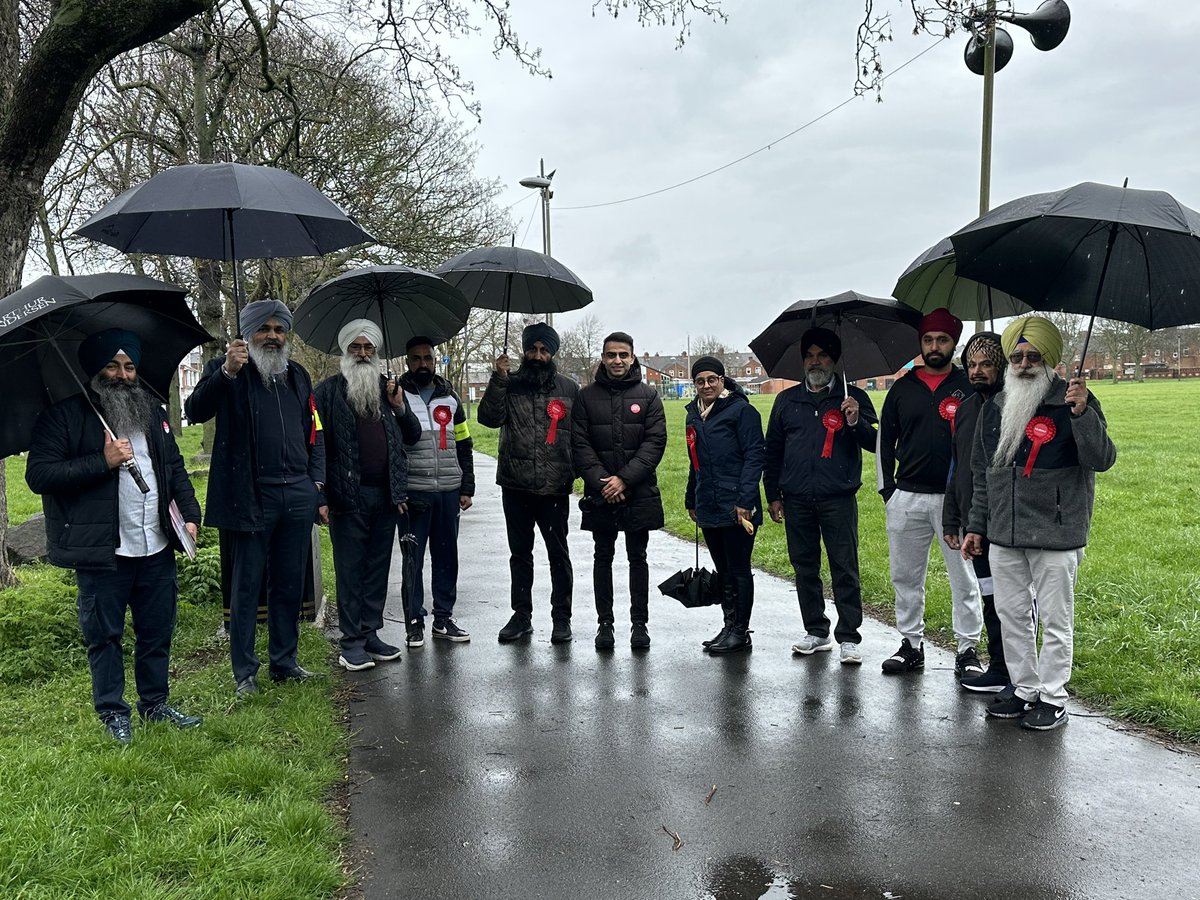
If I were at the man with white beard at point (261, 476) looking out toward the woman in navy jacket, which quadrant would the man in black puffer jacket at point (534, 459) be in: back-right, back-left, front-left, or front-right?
front-left

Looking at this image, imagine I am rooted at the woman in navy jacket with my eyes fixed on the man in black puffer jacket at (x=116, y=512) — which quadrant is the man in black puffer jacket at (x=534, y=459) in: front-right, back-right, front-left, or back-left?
front-right

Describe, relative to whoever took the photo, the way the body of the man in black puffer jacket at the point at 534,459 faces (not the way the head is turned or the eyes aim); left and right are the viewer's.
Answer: facing the viewer

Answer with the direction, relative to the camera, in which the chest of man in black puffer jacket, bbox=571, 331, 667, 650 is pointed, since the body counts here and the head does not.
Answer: toward the camera

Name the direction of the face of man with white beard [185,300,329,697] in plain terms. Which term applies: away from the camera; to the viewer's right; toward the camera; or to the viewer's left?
toward the camera

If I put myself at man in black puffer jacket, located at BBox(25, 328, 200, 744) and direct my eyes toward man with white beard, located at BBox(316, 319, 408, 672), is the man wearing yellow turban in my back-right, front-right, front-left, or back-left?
front-right

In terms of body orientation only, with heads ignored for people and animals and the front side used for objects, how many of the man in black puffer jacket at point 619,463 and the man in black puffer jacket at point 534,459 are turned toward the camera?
2

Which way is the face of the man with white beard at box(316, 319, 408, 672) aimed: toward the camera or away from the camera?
toward the camera

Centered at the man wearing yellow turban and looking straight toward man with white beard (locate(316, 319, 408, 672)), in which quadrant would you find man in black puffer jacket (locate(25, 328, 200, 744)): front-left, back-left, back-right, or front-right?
front-left

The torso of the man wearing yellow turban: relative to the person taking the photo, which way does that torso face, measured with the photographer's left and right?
facing the viewer and to the left of the viewer

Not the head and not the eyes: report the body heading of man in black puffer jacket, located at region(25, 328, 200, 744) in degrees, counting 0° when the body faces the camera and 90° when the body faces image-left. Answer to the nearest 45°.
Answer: approximately 315°

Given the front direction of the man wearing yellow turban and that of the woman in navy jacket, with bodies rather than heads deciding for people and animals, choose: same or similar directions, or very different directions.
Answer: same or similar directions

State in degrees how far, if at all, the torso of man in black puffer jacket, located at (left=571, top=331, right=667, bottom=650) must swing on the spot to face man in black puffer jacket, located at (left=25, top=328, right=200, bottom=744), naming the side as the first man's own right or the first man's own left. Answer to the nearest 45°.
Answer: approximately 45° to the first man's own right

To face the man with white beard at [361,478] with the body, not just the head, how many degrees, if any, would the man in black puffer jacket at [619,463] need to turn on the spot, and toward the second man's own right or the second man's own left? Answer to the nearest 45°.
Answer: approximately 90° to the second man's own right
